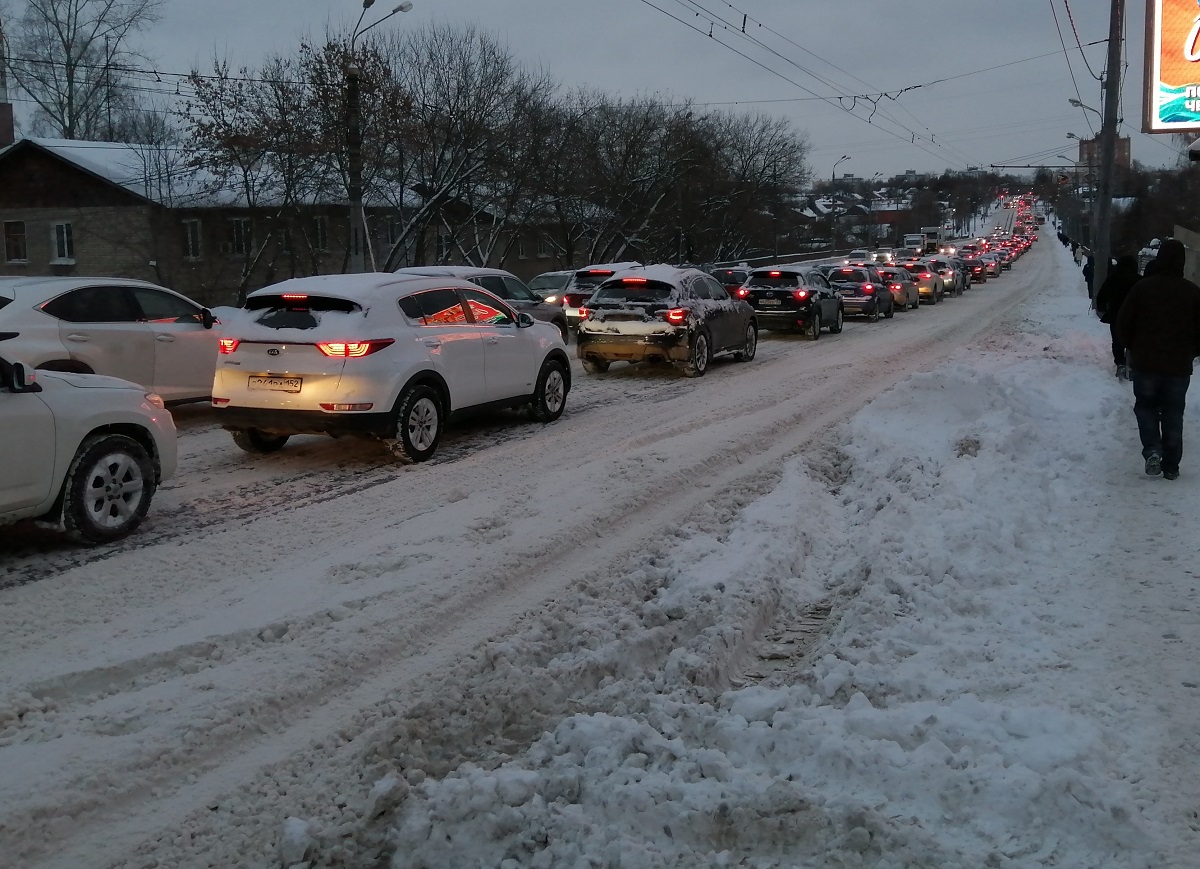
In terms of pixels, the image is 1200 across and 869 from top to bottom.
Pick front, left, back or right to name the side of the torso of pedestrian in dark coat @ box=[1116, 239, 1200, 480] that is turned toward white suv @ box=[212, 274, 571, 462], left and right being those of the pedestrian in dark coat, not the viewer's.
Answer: left

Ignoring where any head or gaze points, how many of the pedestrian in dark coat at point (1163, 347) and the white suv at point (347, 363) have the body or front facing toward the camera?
0

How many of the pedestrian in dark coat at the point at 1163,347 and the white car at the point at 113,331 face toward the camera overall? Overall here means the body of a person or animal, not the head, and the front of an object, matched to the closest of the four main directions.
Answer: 0

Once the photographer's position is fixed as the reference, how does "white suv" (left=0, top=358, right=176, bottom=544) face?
facing away from the viewer and to the right of the viewer

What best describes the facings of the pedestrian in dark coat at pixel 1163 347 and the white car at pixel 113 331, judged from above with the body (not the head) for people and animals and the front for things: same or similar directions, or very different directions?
same or similar directions

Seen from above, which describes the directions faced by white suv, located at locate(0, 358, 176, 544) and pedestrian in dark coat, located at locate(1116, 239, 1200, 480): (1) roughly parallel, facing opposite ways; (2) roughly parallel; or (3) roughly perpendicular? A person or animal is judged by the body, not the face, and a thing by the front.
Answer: roughly parallel

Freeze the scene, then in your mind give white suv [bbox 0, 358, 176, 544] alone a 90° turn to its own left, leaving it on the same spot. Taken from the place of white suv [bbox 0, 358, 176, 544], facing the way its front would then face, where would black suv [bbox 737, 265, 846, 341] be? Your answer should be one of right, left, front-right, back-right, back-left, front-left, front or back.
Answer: right

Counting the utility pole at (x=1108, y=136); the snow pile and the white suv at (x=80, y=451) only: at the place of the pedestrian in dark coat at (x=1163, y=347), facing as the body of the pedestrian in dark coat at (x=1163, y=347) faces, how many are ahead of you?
1

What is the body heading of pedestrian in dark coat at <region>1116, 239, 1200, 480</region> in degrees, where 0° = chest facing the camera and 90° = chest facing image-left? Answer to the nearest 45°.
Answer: approximately 180°

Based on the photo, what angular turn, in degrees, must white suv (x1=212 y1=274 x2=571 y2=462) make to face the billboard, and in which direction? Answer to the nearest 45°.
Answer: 0° — it already faces it

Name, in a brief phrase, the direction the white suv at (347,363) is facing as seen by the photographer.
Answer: facing away from the viewer and to the right of the viewer

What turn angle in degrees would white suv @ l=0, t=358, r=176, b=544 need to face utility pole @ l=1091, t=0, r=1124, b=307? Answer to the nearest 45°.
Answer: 0° — it already faces it

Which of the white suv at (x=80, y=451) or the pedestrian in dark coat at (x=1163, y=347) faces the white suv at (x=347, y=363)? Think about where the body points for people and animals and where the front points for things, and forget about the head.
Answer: the white suv at (x=80, y=451)

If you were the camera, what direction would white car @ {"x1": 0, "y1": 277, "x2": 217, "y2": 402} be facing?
facing away from the viewer and to the right of the viewer

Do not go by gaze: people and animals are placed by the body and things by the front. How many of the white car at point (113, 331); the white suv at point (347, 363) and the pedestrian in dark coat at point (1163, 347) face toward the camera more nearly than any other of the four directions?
0

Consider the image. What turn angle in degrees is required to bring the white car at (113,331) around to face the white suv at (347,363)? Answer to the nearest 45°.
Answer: approximately 90° to its right

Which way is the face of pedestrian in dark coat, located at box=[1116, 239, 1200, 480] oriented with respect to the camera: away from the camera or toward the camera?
away from the camera
